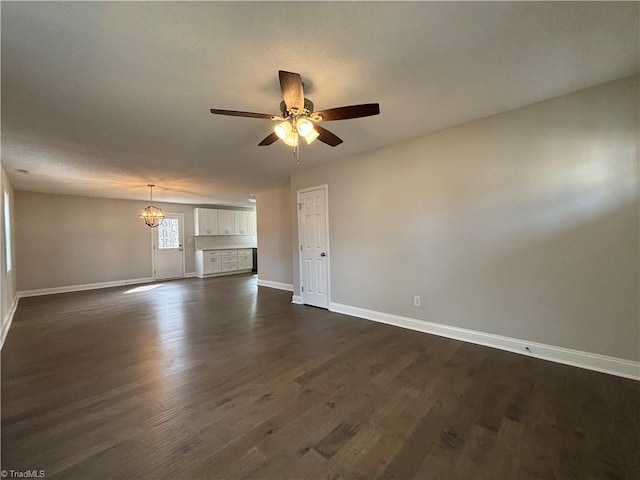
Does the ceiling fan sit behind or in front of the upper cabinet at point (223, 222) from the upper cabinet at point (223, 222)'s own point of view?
in front

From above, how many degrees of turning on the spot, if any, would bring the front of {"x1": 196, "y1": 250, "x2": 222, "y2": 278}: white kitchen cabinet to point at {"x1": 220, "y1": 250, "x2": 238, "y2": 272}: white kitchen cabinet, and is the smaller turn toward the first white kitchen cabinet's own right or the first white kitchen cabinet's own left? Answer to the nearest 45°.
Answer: approximately 45° to the first white kitchen cabinet's own left

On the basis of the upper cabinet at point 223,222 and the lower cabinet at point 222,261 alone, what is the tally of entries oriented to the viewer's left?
0

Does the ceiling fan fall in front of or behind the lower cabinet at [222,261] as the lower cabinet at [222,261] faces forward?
in front

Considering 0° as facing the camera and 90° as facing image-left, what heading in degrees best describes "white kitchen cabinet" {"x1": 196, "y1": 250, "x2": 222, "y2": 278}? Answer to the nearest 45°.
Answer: approximately 315°

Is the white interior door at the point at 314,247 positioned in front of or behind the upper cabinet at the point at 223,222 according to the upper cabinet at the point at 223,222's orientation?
in front

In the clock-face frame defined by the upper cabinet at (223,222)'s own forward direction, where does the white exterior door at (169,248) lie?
The white exterior door is roughly at 4 o'clock from the upper cabinet.

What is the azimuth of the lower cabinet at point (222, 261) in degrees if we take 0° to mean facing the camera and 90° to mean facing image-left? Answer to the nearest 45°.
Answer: approximately 315°

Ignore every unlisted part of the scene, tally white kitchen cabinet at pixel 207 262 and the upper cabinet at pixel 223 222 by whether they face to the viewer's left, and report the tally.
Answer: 0
